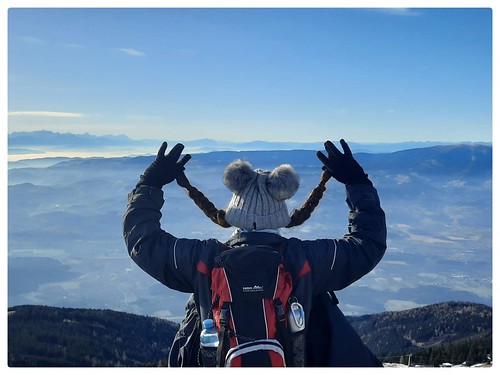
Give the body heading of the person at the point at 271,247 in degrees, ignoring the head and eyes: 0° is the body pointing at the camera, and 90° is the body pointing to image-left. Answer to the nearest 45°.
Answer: approximately 180°
